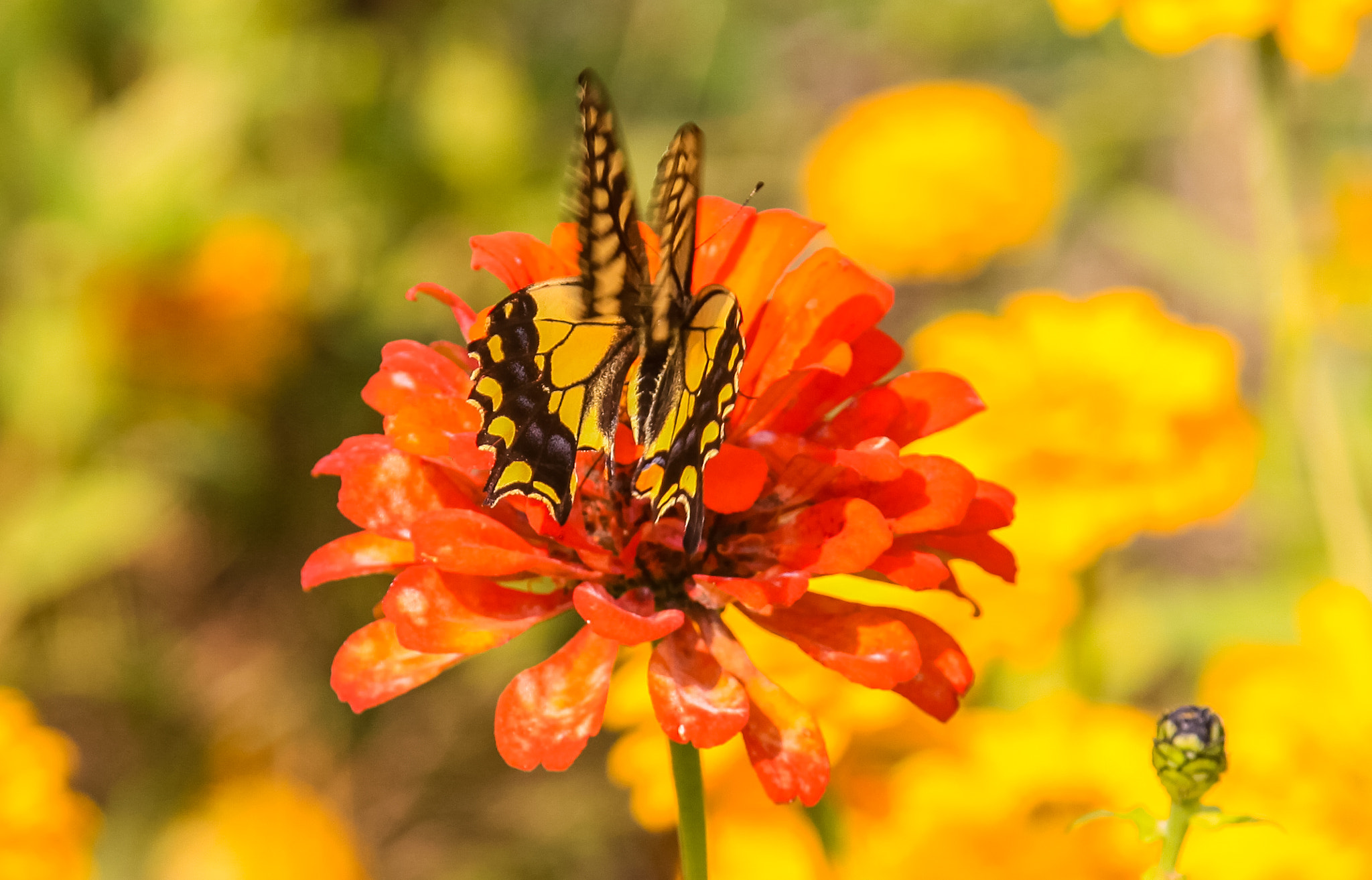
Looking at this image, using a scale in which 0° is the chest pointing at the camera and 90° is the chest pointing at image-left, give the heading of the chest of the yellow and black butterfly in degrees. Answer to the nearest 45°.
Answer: approximately 180°

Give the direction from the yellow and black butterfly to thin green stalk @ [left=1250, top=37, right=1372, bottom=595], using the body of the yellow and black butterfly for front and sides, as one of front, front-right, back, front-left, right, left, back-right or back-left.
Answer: front-right

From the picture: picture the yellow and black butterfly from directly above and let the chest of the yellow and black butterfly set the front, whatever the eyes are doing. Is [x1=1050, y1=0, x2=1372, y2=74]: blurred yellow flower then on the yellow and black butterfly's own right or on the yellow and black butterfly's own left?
on the yellow and black butterfly's own right

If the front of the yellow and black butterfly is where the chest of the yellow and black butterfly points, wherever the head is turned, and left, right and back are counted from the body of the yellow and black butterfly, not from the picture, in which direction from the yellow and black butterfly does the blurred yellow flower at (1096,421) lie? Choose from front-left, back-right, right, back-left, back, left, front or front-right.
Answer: front-right

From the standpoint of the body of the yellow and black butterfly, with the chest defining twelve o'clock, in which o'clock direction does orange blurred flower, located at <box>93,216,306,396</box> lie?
The orange blurred flower is roughly at 11 o'clock from the yellow and black butterfly.

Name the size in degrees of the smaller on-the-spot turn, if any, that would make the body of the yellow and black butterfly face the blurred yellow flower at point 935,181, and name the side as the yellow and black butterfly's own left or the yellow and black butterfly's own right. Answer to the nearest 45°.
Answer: approximately 45° to the yellow and black butterfly's own right
